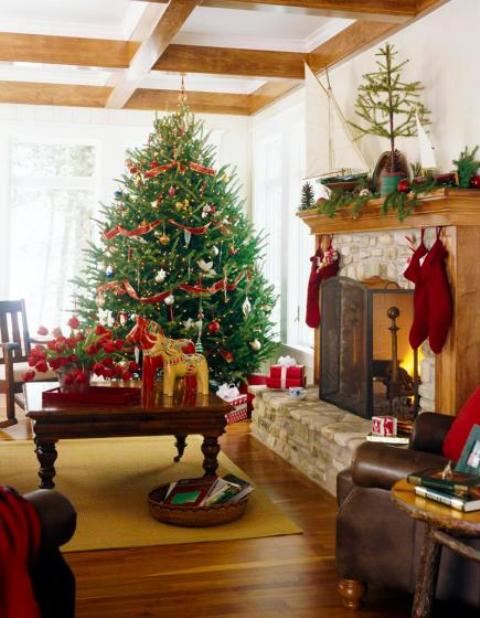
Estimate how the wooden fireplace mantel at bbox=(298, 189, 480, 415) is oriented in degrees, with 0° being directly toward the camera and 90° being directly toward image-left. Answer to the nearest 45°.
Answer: approximately 45°

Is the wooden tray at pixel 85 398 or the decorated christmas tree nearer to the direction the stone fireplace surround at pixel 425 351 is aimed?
the wooden tray

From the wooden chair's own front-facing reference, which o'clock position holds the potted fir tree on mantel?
The potted fir tree on mantel is roughly at 12 o'clock from the wooden chair.

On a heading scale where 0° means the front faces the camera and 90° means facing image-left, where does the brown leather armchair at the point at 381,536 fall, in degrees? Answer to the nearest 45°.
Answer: approximately 135°

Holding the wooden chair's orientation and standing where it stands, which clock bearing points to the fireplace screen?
The fireplace screen is roughly at 12 o'clock from the wooden chair.

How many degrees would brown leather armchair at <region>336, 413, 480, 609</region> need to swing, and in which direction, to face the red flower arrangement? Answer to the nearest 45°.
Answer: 0° — it already faces it
